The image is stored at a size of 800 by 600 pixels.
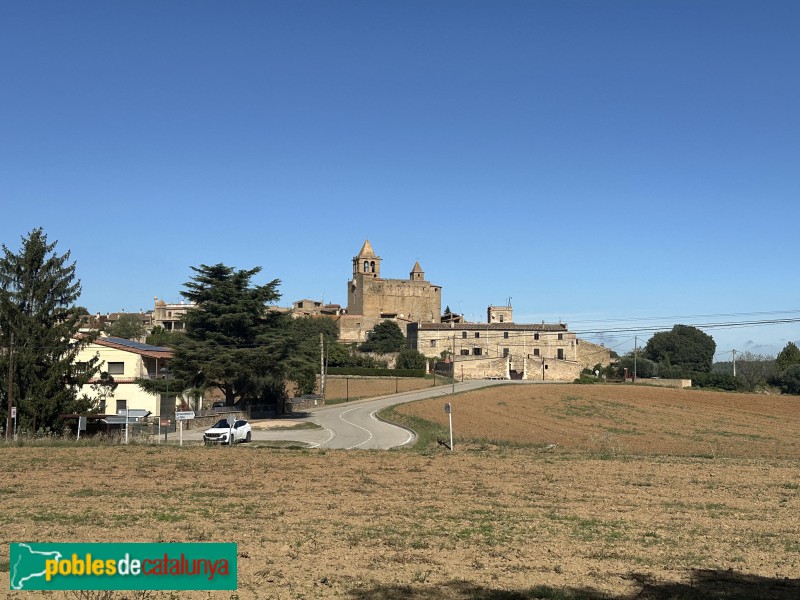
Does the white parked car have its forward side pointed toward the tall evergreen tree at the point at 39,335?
no

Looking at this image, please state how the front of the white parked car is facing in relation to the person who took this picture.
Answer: facing the viewer and to the left of the viewer

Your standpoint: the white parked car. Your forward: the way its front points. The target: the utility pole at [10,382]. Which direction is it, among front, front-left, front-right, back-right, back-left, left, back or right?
front-right
